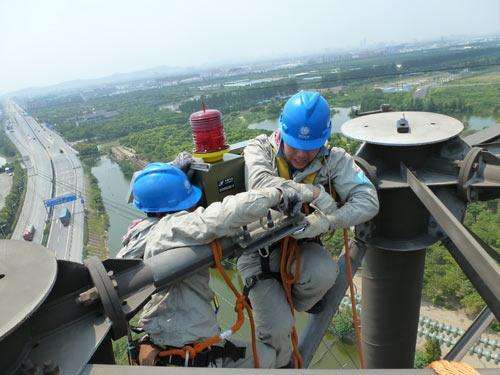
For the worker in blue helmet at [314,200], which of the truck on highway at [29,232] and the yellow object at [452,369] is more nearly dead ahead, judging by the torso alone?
the yellow object

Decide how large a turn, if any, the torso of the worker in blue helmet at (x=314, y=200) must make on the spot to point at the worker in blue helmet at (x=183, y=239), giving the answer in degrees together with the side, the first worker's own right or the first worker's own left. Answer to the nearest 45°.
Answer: approximately 45° to the first worker's own right

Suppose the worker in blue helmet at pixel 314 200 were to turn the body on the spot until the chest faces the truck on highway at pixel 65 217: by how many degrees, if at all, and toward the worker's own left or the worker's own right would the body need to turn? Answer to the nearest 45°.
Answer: approximately 135° to the worker's own right

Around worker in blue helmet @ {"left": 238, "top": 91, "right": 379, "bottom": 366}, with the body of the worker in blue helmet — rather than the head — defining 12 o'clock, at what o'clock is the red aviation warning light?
The red aviation warning light is roughly at 4 o'clock from the worker in blue helmet.

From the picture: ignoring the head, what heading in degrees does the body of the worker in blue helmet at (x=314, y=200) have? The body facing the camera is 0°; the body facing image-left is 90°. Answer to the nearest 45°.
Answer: approximately 0°

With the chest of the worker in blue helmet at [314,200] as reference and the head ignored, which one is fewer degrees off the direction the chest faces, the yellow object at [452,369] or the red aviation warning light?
the yellow object

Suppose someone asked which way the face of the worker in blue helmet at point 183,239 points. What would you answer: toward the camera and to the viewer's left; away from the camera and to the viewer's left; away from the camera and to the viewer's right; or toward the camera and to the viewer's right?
away from the camera and to the viewer's right
